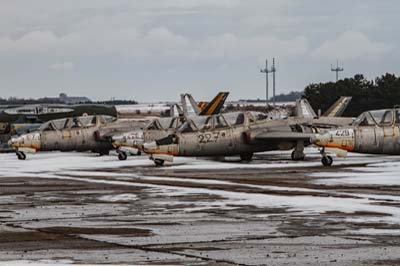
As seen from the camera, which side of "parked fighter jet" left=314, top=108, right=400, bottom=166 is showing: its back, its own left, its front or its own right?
left

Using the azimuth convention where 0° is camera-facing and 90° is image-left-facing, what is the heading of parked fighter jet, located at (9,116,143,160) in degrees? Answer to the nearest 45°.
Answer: approximately 90°

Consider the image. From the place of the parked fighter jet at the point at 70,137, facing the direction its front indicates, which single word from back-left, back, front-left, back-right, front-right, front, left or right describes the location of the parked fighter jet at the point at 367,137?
back-left

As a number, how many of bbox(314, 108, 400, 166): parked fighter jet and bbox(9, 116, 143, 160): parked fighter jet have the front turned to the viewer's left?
2

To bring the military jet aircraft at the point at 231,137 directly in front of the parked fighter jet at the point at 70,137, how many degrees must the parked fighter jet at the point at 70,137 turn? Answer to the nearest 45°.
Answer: approximately 135° to its left
